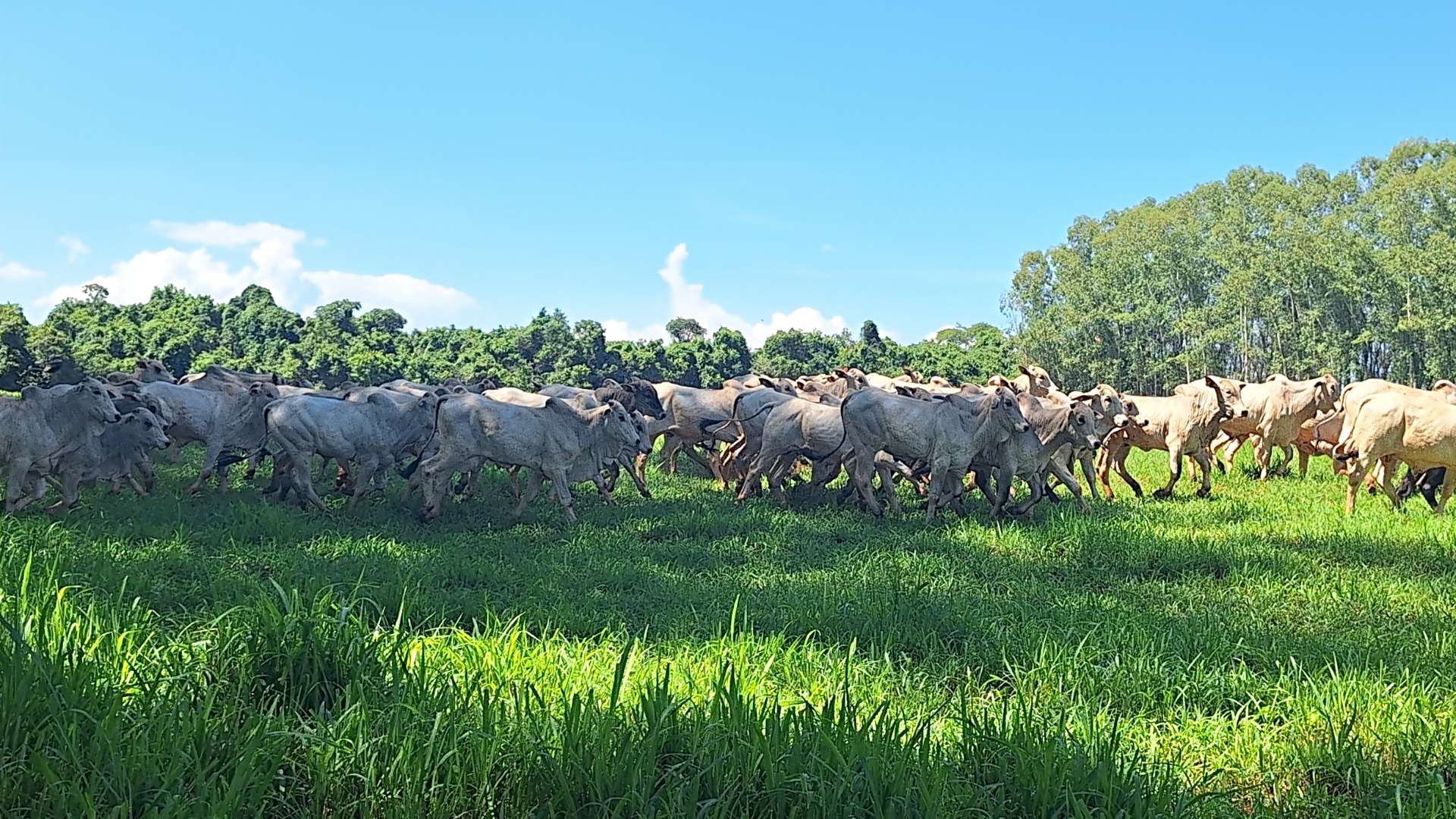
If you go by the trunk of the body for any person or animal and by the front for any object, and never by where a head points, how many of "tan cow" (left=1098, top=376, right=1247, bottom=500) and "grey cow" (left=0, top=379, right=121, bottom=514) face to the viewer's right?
2

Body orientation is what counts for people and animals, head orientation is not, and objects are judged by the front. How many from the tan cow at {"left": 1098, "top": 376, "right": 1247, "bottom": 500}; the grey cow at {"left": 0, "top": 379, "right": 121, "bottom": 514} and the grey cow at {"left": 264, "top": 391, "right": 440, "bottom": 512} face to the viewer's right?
3

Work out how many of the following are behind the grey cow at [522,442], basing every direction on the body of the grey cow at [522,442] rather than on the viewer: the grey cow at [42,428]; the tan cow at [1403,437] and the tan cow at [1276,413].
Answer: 1

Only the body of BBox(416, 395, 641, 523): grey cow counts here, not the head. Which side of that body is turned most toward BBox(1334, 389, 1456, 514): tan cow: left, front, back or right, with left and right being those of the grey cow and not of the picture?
front

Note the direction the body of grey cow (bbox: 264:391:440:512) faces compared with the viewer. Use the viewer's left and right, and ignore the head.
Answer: facing to the right of the viewer

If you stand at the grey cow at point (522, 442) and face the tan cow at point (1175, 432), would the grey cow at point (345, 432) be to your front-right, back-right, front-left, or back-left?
back-left

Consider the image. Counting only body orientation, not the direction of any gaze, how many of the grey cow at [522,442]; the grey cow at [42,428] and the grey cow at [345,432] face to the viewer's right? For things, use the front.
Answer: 3

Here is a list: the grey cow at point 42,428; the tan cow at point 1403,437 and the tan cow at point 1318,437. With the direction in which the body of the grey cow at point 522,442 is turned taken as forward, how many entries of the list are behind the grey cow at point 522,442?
1

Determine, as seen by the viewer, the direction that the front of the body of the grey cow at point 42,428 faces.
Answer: to the viewer's right

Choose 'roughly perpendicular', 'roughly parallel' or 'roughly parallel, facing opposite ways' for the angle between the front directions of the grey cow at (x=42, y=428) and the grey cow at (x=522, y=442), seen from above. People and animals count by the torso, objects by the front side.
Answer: roughly parallel

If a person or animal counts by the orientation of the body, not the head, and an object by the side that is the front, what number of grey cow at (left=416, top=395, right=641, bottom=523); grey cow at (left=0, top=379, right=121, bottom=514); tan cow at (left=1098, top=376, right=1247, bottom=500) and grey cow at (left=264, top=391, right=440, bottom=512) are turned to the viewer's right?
4

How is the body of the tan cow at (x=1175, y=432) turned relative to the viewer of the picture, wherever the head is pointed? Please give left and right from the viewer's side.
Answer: facing to the right of the viewer
